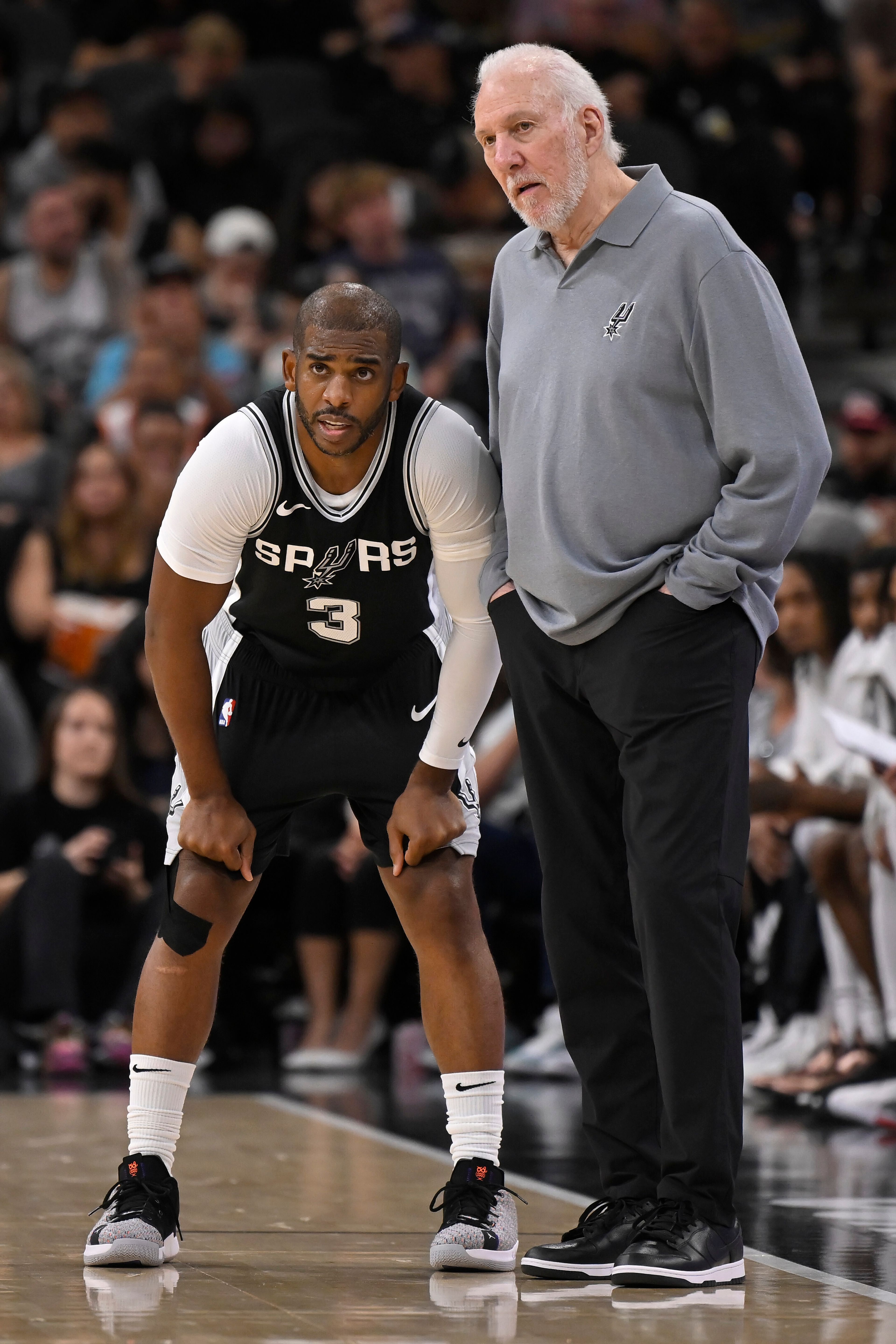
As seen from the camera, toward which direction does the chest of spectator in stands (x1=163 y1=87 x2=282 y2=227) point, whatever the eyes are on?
toward the camera

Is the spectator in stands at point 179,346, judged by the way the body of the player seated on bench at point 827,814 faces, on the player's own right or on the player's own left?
on the player's own right

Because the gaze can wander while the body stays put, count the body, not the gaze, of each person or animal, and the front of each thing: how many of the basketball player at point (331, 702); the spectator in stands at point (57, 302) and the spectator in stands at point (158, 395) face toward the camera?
3

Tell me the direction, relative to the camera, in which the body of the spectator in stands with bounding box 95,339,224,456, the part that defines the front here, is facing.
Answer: toward the camera

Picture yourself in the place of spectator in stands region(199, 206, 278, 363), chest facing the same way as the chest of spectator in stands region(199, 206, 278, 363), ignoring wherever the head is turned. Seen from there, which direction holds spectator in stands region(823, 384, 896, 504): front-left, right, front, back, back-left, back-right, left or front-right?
front-left

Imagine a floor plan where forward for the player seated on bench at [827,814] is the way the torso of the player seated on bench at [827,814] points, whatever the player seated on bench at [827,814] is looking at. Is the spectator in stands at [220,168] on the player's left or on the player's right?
on the player's right

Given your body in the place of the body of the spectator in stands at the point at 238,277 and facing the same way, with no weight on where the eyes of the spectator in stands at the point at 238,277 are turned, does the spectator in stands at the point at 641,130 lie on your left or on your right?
on your left

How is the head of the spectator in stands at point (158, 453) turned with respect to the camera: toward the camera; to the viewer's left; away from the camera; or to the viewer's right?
toward the camera

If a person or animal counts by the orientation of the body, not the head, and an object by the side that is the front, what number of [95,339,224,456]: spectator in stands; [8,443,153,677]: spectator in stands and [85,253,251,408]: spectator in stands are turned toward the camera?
3

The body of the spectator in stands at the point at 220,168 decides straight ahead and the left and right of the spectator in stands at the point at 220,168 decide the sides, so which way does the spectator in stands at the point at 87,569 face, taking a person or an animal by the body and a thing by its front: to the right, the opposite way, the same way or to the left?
the same way

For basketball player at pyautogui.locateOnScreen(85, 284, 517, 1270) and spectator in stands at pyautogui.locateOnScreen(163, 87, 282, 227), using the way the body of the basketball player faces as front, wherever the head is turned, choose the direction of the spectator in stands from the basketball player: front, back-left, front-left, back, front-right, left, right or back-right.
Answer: back

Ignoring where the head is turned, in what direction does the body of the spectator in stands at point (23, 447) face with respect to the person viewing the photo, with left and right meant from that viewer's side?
facing the viewer

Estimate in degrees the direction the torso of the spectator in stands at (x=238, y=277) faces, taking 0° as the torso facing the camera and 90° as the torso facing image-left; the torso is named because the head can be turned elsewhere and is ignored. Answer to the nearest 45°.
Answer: approximately 0°

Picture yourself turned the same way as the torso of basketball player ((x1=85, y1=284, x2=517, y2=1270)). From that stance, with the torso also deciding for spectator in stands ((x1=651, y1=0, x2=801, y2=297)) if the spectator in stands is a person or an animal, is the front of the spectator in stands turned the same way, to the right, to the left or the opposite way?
the same way
